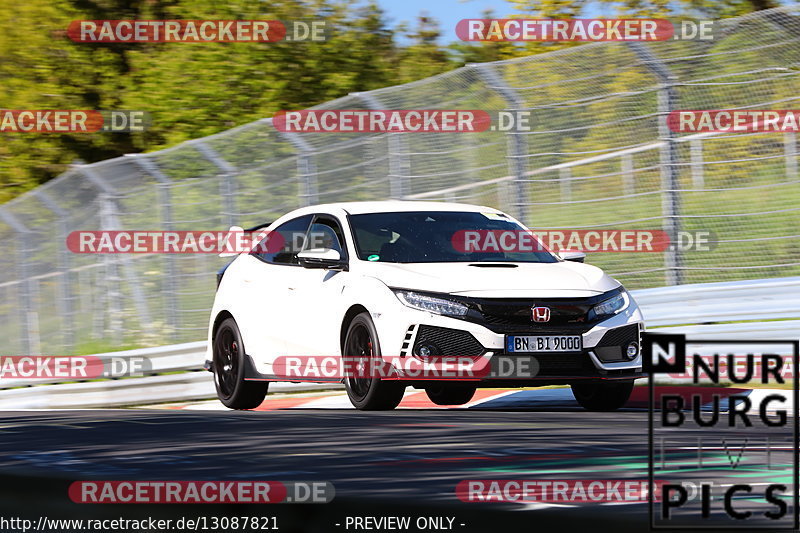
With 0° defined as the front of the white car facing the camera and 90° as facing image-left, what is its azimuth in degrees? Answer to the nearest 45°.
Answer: approximately 315°
